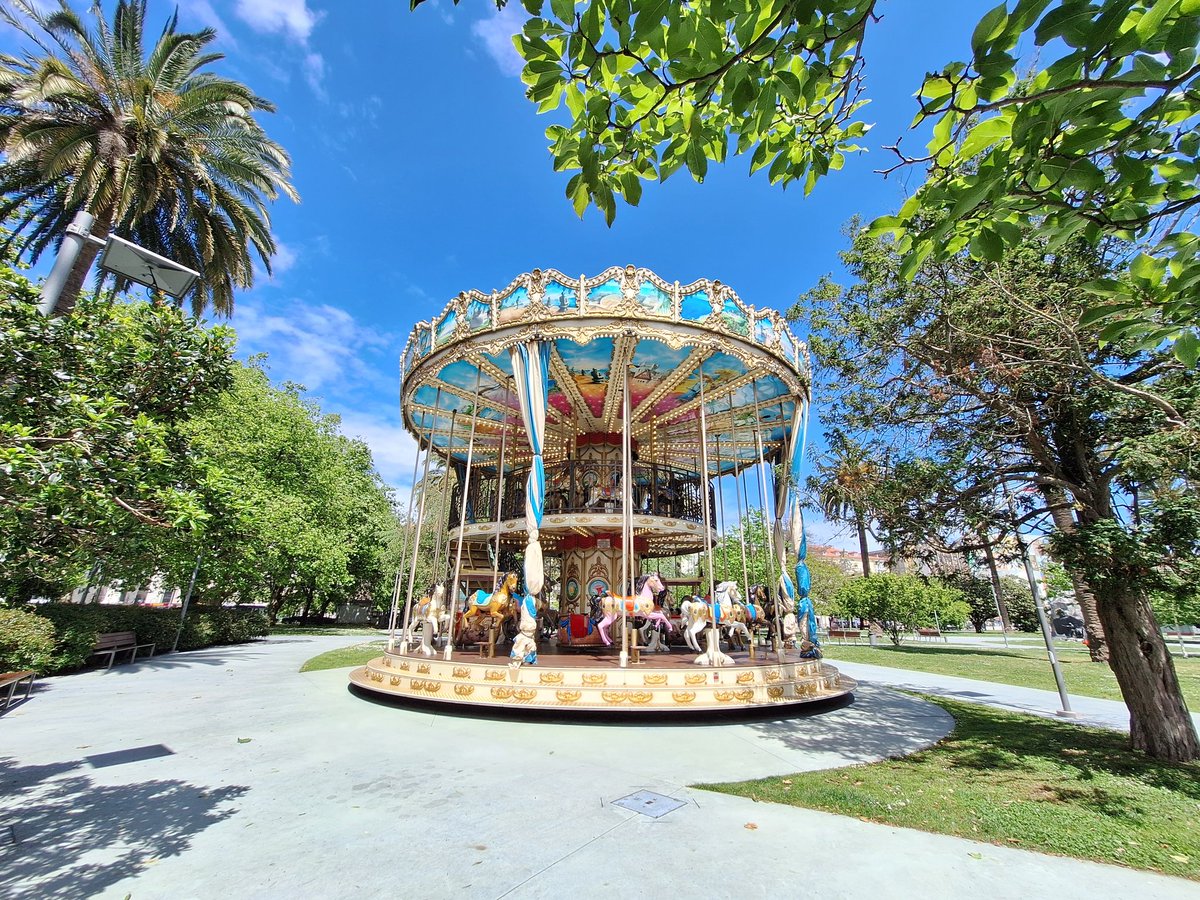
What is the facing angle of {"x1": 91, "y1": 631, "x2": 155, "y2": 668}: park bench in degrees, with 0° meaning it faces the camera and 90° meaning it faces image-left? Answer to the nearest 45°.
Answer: approximately 315°

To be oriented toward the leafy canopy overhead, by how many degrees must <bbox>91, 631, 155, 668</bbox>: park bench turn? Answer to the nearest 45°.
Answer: approximately 45° to its right

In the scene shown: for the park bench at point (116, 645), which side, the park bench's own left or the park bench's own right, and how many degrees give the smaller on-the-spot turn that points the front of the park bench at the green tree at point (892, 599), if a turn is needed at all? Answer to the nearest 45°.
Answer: approximately 45° to the park bench's own left

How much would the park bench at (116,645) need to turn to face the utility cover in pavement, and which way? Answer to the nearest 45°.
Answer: approximately 45° to its right

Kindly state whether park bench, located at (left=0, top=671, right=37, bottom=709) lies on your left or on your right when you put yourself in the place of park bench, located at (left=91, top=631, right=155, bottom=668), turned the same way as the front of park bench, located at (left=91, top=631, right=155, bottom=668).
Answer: on your right

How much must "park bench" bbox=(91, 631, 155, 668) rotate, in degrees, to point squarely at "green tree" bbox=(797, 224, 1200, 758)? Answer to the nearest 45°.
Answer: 0° — it already faces it

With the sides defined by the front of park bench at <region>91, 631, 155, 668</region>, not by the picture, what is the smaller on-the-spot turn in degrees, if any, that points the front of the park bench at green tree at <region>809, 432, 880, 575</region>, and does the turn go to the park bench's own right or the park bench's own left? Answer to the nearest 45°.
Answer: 0° — it already faces it

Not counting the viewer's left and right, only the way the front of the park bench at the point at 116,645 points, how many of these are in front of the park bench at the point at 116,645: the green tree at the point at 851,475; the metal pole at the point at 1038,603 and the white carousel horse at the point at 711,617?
3

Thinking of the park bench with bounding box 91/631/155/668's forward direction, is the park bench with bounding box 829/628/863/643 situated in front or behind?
in front

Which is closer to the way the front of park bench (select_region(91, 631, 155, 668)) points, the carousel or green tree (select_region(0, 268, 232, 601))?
the carousel

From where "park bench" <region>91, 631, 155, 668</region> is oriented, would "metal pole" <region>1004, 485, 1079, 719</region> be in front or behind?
in front
